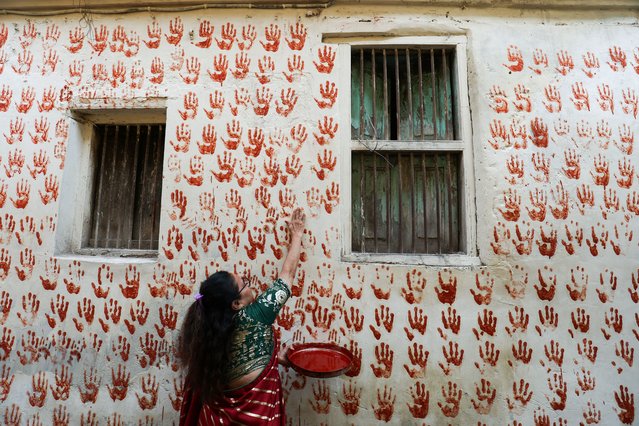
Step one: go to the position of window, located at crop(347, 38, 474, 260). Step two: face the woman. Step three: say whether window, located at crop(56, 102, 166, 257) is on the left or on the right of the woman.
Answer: right

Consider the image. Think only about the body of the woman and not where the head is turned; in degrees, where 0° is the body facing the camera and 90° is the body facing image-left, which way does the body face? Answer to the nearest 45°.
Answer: approximately 225°

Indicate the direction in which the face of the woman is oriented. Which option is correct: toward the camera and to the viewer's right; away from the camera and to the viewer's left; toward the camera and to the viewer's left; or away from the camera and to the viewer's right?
away from the camera and to the viewer's right

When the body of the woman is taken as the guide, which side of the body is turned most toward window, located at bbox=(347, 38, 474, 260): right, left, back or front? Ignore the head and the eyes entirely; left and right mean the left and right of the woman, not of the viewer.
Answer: front

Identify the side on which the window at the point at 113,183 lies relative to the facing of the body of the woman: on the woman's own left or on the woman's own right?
on the woman's own left
